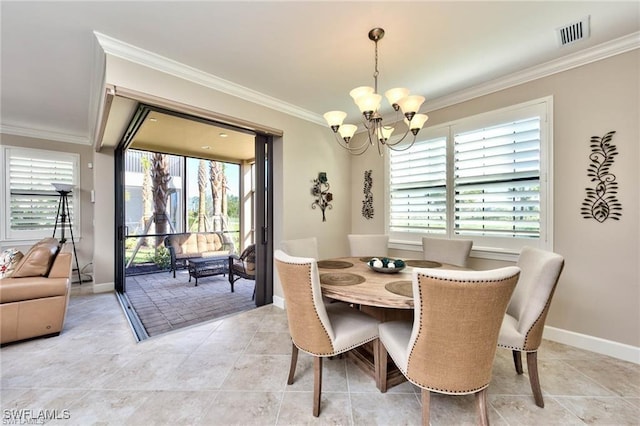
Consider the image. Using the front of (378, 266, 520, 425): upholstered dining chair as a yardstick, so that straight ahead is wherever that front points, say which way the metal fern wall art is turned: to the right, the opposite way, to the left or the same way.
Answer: to the left

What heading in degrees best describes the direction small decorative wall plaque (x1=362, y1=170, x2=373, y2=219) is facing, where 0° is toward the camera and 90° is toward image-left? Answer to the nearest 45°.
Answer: approximately 45°

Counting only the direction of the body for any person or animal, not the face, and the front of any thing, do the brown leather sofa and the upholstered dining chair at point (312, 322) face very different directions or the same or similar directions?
very different directions

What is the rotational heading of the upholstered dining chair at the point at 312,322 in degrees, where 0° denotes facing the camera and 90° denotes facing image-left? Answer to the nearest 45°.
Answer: approximately 225°

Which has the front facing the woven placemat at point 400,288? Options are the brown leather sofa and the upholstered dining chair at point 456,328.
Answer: the upholstered dining chair

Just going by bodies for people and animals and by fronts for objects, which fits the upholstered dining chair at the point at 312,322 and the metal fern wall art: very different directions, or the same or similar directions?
very different directions

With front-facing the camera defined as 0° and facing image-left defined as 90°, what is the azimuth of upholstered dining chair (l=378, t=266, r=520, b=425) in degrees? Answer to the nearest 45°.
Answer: approximately 135°

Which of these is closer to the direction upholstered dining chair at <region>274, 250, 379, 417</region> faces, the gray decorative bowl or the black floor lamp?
the gray decorative bowl

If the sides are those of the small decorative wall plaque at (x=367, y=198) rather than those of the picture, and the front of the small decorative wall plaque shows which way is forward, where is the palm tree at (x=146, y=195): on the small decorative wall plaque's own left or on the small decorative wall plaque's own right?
on the small decorative wall plaque's own right

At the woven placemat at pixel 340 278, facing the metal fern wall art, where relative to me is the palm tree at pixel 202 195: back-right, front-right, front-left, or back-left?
back-left
